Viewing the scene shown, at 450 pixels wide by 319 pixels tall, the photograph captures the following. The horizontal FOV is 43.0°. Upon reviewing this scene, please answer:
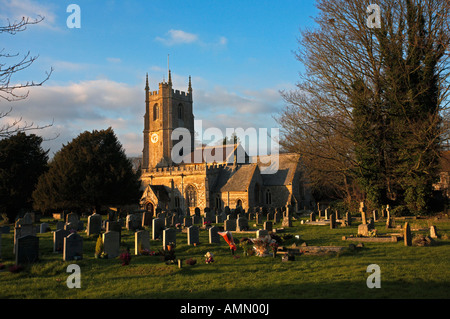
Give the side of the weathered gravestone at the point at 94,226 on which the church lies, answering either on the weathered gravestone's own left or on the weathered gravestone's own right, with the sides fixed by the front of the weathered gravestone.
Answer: on the weathered gravestone's own left

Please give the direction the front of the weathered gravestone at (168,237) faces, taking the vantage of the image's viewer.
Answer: facing the viewer and to the right of the viewer

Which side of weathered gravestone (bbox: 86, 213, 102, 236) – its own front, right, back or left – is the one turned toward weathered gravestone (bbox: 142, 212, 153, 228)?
left

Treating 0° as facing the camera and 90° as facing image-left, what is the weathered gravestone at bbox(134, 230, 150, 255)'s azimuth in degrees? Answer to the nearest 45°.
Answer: approximately 315°

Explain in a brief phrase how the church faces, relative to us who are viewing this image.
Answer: facing the viewer and to the left of the viewer

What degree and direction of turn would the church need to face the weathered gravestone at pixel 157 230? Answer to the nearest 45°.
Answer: approximately 45° to its left

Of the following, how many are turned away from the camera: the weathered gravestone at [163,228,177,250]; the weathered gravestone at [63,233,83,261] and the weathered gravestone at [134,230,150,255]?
0

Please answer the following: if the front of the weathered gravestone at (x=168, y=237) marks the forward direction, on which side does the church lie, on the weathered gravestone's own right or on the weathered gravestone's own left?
on the weathered gravestone's own left
